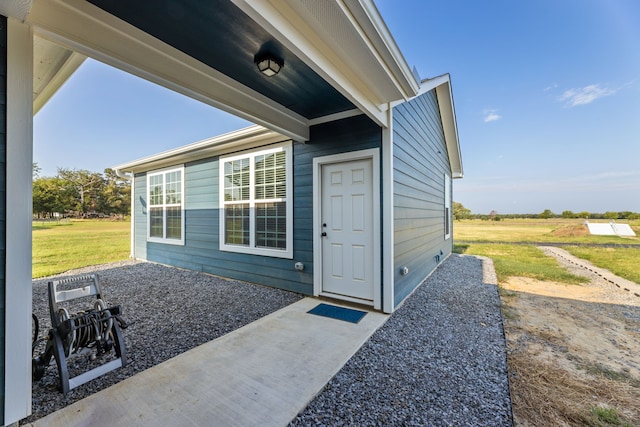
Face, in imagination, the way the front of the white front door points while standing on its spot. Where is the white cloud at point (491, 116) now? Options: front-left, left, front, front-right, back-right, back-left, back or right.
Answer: back

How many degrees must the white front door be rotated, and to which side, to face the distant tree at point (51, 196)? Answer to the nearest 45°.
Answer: approximately 45° to its right

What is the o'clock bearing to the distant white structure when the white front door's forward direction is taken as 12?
The distant white structure is roughly at 6 o'clock from the white front door.

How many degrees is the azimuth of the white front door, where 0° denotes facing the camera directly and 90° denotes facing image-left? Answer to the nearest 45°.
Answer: approximately 45°

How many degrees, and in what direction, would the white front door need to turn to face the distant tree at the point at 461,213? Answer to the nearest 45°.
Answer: approximately 180°

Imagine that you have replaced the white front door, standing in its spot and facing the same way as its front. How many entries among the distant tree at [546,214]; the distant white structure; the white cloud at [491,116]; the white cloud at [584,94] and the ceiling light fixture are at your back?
4

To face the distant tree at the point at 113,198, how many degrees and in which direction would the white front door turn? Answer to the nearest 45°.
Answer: approximately 90° to its right

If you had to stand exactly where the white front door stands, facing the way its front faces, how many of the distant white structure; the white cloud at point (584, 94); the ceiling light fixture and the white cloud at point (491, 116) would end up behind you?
3

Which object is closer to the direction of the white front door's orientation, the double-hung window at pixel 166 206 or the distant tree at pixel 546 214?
the double-hung window

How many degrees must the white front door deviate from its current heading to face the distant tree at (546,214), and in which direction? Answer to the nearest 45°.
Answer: approximately 180°

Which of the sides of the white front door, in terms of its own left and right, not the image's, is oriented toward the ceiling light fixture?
front

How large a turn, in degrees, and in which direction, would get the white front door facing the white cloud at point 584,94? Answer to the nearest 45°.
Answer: approximately 180°

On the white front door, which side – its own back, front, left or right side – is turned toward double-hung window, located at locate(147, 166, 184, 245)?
right

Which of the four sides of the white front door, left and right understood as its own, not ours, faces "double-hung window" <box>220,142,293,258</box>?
right

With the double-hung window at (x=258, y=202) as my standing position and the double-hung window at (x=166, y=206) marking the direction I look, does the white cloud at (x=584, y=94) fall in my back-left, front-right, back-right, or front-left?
back-right
